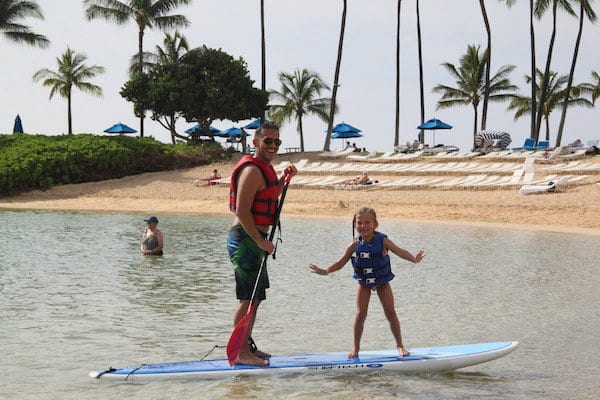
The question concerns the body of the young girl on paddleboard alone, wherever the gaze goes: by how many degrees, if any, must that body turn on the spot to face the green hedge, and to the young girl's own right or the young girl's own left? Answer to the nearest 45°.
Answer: approximately 135° to the young girl's own right

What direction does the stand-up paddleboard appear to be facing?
to the viewer's right

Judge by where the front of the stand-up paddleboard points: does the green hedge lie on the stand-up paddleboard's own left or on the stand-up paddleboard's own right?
on the stand-up paddleboard's own left

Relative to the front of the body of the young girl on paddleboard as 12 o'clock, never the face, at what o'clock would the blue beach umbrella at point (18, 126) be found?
The blue beach umbrella is roughly at 5 o'clock from the young girl on paddleboard.
